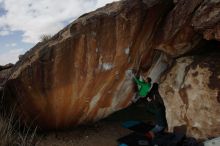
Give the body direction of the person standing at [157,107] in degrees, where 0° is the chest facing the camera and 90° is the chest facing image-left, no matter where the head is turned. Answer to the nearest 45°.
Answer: approximately 90°
